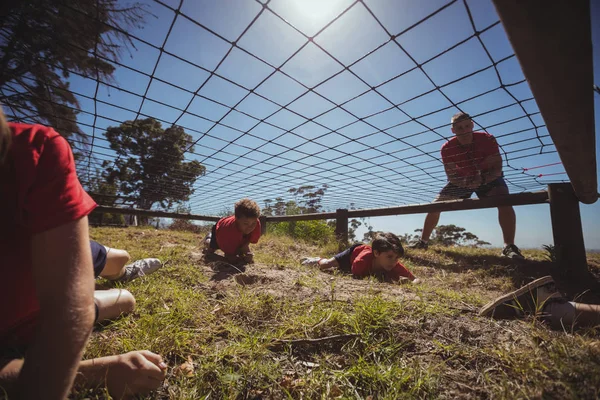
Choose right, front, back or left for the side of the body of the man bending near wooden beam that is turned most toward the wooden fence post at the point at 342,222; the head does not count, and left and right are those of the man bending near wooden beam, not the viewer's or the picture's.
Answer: right

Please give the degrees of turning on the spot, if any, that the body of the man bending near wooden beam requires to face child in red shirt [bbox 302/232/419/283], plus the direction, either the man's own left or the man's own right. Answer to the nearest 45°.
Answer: approximately 45° to the man's own right

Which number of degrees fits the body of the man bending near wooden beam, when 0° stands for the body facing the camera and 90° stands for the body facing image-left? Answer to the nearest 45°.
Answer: approximately 0°

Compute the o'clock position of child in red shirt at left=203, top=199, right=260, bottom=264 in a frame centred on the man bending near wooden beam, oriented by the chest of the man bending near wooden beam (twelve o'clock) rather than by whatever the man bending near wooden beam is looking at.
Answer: The child in red shirt is roughly at 2 o'clock from the man bending near wooden beam.
